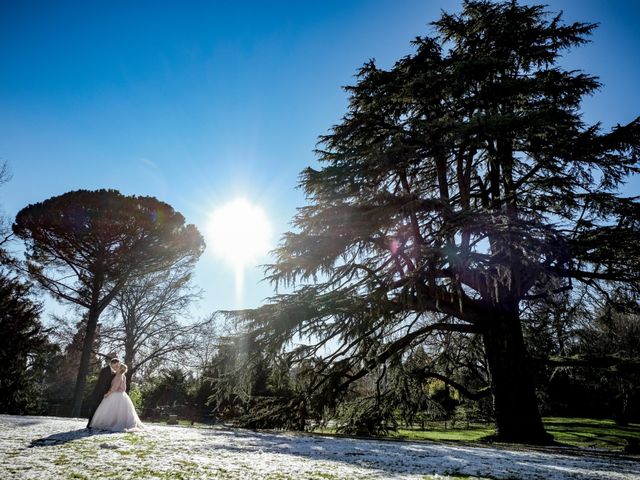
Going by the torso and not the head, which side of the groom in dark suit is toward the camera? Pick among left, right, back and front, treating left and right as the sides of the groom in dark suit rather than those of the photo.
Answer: right

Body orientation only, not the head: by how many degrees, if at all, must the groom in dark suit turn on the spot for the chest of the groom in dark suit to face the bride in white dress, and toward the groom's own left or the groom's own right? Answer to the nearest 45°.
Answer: approximately 45° to the groom's own right
